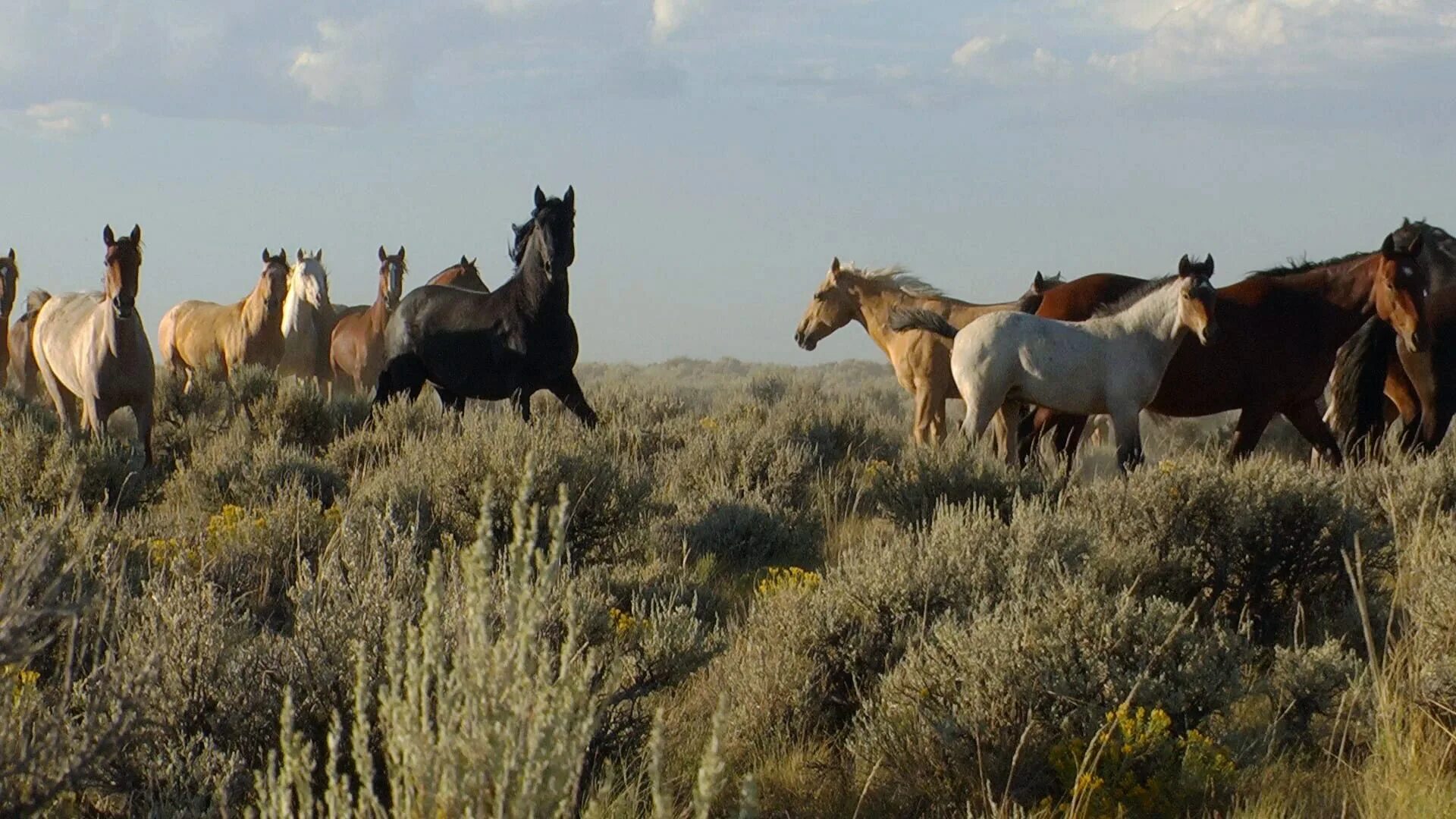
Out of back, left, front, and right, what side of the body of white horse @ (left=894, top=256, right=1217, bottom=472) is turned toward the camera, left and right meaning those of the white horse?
right

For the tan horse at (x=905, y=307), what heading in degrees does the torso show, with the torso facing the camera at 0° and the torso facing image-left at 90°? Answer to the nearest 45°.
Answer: approximately 90°

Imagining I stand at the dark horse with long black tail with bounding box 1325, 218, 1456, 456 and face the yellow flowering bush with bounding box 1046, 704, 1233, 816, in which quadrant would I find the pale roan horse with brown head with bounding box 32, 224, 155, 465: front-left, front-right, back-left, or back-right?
front-right

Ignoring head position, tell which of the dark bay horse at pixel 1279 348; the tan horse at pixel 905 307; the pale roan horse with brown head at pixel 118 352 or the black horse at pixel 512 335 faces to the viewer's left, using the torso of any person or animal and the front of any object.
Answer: the tan horse

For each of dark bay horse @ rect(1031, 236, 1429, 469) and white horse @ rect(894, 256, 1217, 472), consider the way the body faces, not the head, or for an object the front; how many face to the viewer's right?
2

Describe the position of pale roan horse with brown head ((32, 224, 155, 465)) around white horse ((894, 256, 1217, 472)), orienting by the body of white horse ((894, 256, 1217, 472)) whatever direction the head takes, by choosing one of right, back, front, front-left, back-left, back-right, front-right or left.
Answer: back

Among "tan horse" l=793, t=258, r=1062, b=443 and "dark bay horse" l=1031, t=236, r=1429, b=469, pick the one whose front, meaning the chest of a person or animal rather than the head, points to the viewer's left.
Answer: the tan horse

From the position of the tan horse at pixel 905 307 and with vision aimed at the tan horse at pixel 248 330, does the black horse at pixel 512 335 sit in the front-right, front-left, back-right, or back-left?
front-left

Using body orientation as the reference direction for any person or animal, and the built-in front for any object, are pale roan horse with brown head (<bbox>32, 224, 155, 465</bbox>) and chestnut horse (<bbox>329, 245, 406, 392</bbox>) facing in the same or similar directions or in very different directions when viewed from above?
same or similar directions

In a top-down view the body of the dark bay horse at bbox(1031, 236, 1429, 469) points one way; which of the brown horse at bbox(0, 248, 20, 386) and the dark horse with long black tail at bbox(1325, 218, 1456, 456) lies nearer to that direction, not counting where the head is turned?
the dark horse with long black tail

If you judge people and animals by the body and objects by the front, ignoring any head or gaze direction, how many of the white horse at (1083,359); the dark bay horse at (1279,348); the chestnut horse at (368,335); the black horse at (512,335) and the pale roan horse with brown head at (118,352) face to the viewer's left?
0

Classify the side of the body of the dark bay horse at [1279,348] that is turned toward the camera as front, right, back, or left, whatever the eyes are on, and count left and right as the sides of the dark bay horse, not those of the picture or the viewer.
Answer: right

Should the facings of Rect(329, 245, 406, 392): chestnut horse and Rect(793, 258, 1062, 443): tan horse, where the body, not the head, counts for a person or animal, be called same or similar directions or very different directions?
very different directions

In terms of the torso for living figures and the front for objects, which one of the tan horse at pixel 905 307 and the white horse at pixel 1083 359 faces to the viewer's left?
the tan horse
